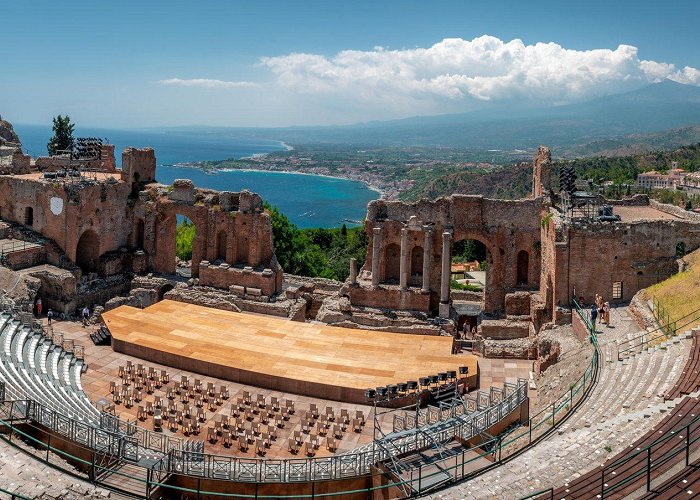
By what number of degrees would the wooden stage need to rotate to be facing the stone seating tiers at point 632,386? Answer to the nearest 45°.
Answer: approximately 90° to its left

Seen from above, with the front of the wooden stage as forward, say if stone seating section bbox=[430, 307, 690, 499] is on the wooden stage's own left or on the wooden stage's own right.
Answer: on the wooden stage's own left

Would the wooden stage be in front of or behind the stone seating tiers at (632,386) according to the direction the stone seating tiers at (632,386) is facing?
in front

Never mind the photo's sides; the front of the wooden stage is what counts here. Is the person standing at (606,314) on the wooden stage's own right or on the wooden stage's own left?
on the wooden stage's own left

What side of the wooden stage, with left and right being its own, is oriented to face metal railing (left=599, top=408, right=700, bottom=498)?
front

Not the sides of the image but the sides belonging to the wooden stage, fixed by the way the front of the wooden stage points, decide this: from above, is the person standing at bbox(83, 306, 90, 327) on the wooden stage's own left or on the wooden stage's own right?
on the wooden stage's own right

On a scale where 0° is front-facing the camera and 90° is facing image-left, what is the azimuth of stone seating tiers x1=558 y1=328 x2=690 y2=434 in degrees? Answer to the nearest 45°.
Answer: approximately 90°

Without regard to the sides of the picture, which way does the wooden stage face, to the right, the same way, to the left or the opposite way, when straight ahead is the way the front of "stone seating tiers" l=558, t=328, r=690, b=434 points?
to the left

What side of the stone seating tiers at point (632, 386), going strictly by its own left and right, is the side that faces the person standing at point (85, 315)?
front

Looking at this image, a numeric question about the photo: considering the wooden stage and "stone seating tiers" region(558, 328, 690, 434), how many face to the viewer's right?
0

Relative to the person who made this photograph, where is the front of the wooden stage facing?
facing the viewer and to the left of the viewer
